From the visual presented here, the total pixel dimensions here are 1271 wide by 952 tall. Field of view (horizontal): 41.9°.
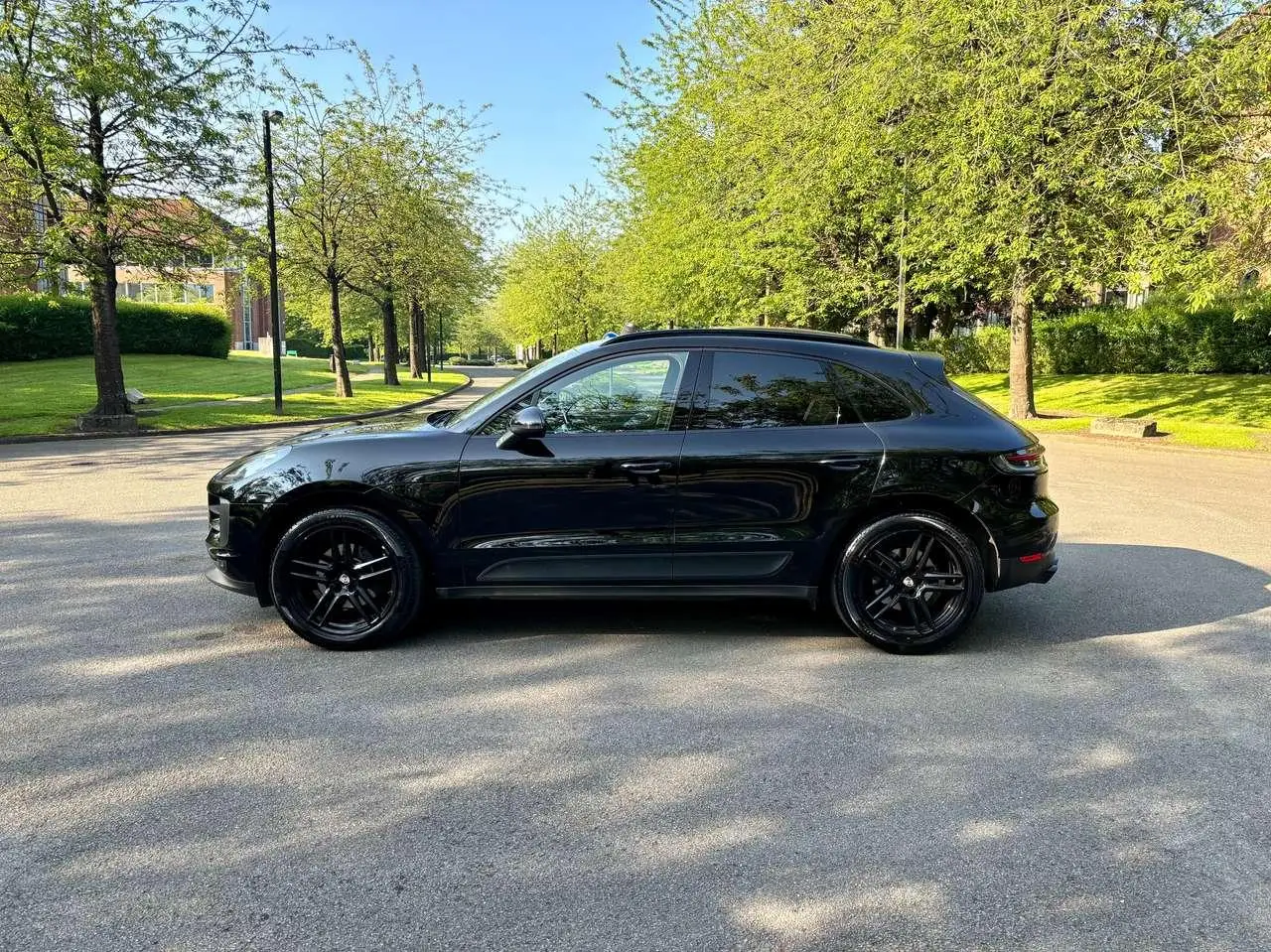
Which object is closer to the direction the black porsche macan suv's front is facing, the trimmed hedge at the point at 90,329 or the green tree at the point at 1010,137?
the trimmed hedge

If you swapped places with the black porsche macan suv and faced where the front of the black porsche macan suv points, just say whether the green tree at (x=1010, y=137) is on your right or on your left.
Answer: on your right

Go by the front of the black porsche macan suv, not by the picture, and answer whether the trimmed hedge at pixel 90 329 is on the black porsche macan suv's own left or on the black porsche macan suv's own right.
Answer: on the black porsche macan suv's own right

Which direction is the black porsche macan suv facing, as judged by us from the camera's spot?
facing to the left of the viewer

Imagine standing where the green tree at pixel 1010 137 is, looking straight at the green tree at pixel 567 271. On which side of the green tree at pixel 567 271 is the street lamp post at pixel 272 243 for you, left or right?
left

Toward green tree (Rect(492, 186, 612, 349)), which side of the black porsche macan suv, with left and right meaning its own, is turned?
right

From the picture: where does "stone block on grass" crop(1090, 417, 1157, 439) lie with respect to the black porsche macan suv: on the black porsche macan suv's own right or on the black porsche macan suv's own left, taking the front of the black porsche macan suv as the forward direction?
on the black porsche macan suv's own right

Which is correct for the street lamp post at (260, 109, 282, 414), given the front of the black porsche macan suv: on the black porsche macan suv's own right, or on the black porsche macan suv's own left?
on the black porsche macan suv's own right

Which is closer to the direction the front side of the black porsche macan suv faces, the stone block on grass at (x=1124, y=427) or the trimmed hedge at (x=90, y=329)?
the trimmed hedge
